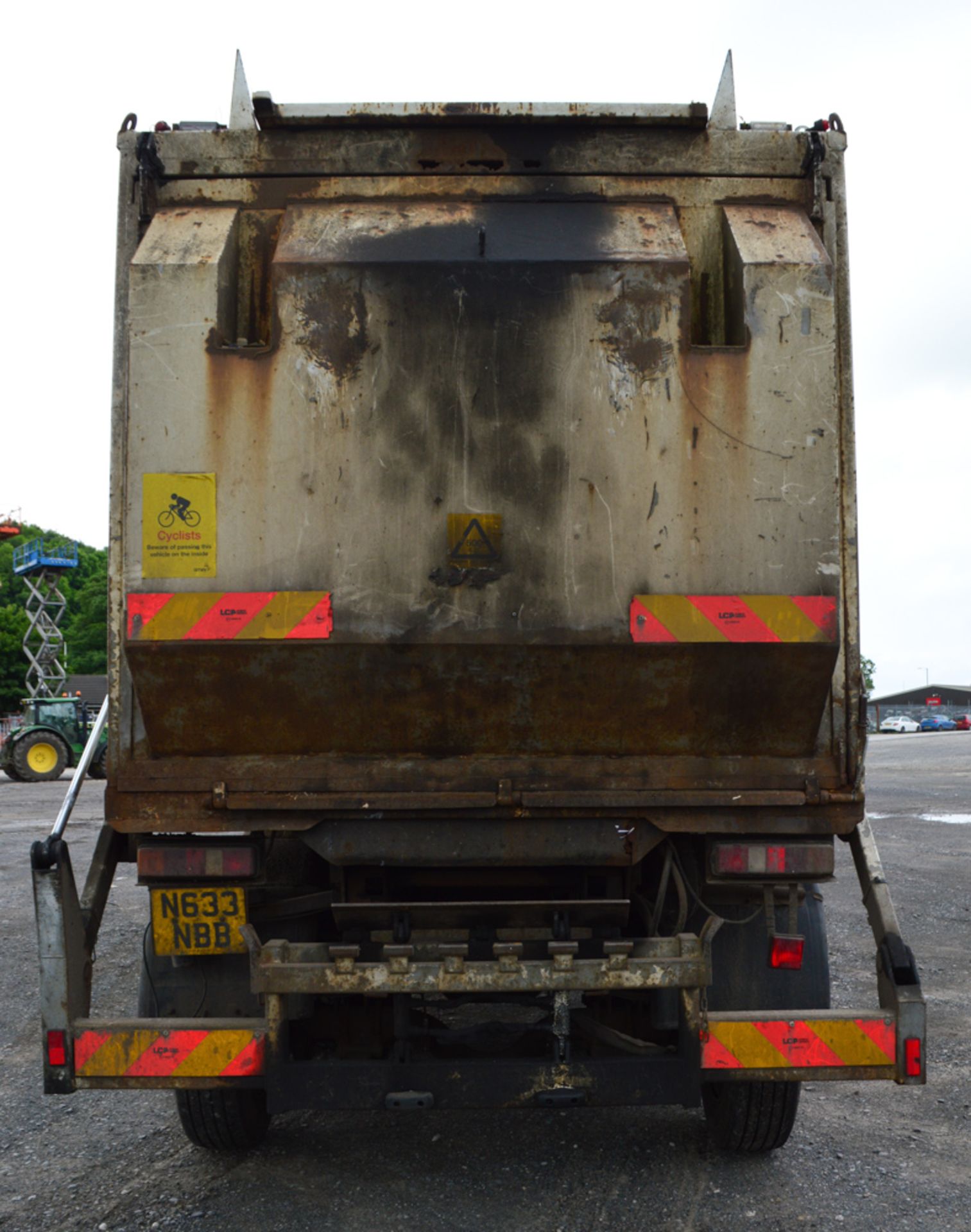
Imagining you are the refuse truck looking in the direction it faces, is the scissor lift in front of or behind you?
in front

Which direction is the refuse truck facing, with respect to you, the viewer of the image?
facing away from the viewer

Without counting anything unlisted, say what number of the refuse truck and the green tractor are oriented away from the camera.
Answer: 1

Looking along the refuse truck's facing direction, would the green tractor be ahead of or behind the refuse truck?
ahead

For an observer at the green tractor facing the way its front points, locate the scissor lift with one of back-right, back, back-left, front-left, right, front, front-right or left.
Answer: left

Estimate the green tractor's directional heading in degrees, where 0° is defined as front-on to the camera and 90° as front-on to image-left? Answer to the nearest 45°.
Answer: approximately 270°

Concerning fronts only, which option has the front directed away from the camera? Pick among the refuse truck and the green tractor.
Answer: the refuse truck

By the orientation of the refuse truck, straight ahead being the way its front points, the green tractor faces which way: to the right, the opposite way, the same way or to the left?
to the right
